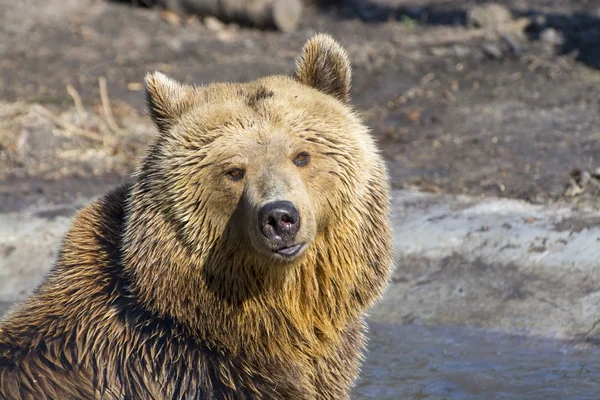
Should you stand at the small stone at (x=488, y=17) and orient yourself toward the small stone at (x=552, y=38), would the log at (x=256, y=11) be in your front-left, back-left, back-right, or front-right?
back-right

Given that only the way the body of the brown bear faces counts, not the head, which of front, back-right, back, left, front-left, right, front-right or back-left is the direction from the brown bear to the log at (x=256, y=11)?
back-left

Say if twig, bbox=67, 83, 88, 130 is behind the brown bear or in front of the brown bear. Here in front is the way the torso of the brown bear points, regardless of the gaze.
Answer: behind

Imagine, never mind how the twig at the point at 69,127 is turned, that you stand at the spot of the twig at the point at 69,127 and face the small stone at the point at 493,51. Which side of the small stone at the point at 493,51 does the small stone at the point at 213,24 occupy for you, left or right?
left

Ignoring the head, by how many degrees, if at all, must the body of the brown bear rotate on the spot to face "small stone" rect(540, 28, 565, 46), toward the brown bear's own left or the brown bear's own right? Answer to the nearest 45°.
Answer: approximately 90° to the brown bear's own left

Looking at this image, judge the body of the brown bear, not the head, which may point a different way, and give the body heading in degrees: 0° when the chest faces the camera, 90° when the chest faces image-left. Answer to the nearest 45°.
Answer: approximately 315°

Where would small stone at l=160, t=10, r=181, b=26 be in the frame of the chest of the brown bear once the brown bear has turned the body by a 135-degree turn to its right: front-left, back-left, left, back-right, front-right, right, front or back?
right
